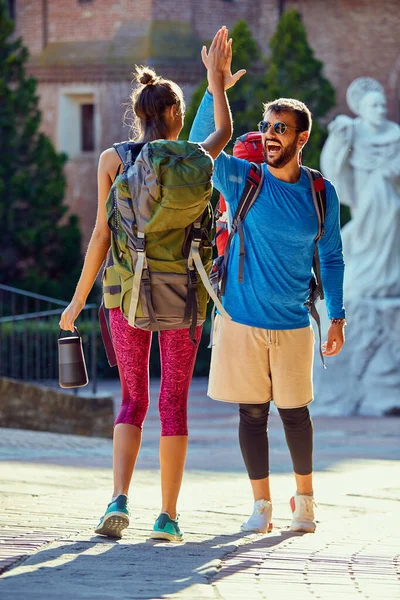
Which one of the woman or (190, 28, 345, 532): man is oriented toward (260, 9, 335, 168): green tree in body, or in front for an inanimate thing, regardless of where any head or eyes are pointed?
the woman

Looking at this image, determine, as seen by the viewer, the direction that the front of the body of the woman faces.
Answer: away from the camera

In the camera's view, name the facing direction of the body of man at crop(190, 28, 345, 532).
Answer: toward the camera

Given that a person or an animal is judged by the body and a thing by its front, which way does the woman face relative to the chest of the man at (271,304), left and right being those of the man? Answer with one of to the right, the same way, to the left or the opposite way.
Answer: the opposite way

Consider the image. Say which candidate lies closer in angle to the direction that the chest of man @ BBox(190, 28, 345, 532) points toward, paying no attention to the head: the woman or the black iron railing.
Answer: the woman

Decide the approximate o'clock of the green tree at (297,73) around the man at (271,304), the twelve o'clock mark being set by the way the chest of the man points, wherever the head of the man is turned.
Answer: The green tree is roughly at 6 o'clock from the man.

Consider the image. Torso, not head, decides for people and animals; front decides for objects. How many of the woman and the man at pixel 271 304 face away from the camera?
1

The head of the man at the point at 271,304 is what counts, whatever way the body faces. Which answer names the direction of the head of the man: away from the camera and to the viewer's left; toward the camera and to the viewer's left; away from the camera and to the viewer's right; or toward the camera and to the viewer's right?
toward the camera and to the viewer's left

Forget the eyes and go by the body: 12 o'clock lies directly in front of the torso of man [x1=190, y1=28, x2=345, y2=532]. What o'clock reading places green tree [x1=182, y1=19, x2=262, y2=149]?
The green tree is roughly at 6 o'clock from the man.

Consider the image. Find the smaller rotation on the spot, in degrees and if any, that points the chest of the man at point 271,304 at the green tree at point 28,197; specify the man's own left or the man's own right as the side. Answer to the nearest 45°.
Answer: approximately 180°

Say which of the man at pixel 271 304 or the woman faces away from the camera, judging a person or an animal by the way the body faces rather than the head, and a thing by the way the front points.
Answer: the woman

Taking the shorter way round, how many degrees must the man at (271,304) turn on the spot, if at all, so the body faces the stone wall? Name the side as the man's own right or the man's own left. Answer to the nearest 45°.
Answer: approximately 180°

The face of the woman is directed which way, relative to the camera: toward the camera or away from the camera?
away from the camera

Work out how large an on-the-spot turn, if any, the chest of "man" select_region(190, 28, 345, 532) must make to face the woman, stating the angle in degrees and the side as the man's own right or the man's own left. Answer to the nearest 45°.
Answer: approximately 45° to the man's own right

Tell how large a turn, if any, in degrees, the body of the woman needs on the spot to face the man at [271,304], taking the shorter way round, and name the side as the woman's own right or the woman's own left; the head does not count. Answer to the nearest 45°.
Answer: approximately 45° to the woman's own right

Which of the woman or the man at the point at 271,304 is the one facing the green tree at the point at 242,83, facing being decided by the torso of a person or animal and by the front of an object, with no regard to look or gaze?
the woman
